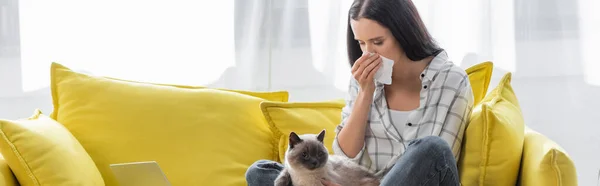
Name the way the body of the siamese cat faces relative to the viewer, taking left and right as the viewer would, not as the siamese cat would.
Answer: facing the viewer and to the left of the viewer

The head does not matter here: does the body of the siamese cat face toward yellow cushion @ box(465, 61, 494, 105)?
no

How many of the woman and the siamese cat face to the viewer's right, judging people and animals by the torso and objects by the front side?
0

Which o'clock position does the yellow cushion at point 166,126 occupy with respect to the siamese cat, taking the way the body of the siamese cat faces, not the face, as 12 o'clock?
The yellow cushion is roughly at 3 o'clock from the siamese cat.

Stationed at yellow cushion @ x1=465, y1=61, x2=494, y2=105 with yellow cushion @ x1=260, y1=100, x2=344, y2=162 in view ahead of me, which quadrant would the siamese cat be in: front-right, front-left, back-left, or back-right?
front-left

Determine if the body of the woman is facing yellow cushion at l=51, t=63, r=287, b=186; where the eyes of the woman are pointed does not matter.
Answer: no

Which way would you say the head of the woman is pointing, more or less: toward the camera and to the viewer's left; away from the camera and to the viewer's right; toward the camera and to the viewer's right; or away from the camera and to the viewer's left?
toward the camera and to the viewer's left
